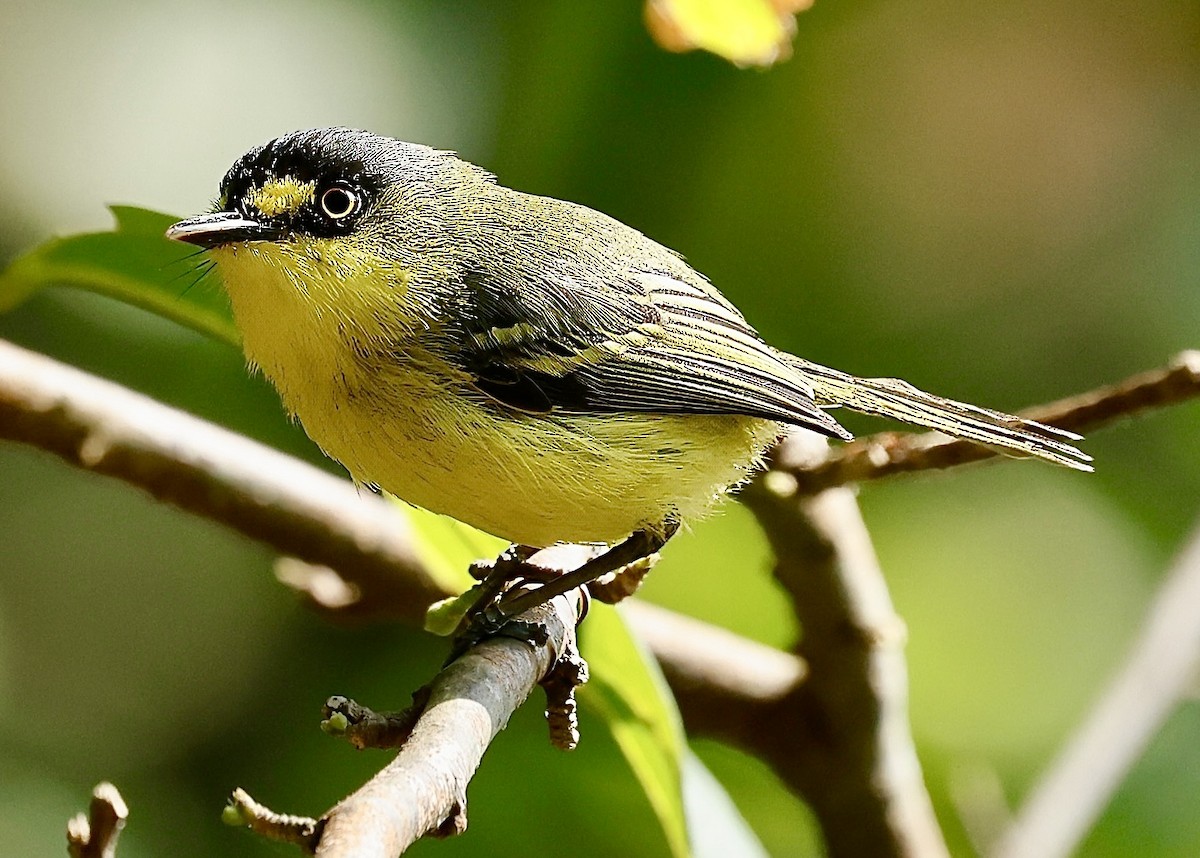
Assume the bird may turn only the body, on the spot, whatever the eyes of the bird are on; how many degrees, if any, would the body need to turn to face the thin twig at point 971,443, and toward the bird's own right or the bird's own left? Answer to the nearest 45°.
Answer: approximately 180°

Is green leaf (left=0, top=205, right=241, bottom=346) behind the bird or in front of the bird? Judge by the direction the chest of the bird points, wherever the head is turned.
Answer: in front

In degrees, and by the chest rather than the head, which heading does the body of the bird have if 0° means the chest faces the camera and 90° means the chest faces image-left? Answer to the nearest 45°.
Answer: approximately 90°

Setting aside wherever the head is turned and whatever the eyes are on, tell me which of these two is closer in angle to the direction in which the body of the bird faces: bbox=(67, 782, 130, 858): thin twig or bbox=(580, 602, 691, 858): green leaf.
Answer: the thin twig

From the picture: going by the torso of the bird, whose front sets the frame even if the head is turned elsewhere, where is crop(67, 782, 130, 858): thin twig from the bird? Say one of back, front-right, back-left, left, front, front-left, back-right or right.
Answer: front
